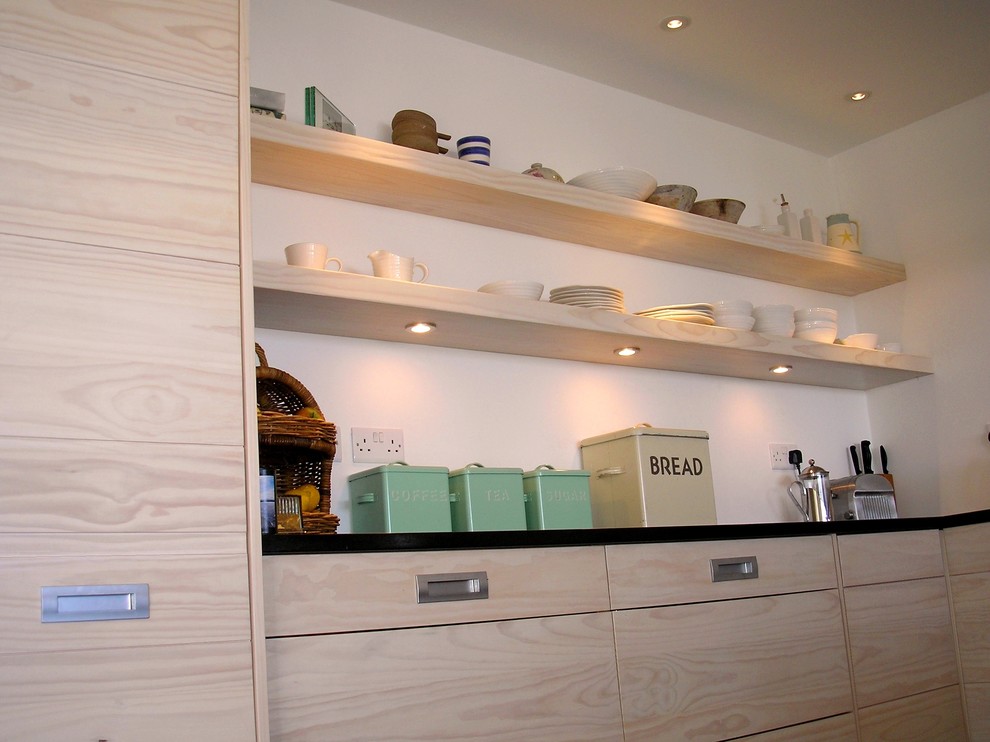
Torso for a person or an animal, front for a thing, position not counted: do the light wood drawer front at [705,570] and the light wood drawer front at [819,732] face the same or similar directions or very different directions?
same or similar directions

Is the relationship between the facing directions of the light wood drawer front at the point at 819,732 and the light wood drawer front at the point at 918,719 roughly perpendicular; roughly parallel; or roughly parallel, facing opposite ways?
roughly parallel

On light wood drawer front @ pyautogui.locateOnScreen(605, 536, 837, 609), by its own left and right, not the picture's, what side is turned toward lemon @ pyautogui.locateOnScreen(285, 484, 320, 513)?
right

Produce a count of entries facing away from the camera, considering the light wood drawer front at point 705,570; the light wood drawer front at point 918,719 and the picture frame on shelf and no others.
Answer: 0

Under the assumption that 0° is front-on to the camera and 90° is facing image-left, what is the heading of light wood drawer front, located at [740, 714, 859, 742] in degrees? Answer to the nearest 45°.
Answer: approximately 315°

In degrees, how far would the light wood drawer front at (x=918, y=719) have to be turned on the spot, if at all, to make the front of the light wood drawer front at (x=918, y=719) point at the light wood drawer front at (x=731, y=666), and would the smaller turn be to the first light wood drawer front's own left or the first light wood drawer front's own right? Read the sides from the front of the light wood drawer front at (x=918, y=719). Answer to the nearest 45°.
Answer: approximately 90° to the first light wood drawer front's own right

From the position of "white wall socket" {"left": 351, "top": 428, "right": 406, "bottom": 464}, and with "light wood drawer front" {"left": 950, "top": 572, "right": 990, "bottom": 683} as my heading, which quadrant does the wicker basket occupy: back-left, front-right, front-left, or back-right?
back-right

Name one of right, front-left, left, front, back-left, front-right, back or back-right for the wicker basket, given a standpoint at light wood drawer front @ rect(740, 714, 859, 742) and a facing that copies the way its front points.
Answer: right

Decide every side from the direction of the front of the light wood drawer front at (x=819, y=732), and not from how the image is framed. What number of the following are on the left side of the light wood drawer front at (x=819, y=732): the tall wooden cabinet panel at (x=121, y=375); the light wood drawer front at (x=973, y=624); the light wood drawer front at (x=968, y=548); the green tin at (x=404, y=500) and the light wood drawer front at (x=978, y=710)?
3

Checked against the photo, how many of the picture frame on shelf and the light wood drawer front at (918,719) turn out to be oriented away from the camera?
0

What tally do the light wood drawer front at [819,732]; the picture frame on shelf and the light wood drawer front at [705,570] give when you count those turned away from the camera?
0

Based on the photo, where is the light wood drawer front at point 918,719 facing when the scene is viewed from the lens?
facing the viewer and to the right of the viewer
